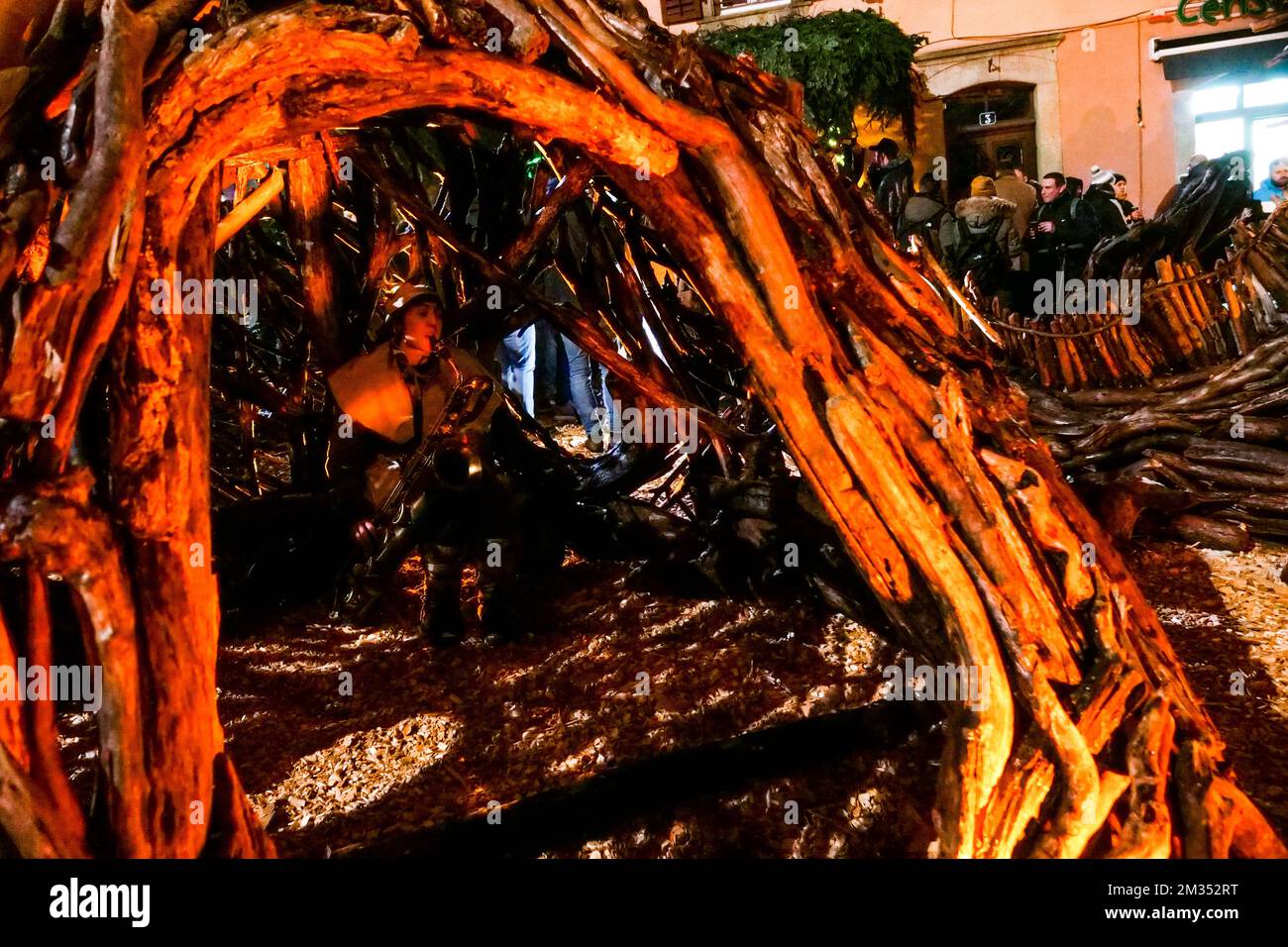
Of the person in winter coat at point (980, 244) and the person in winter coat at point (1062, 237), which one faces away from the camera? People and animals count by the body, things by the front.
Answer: the person in winter coat at point (980, 244)

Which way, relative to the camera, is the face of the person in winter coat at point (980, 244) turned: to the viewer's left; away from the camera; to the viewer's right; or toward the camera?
away from the camera

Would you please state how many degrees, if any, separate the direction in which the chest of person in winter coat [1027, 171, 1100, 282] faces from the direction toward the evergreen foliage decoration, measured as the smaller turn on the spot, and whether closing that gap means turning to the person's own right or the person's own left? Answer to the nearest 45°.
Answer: approximately 90° to the person's own right

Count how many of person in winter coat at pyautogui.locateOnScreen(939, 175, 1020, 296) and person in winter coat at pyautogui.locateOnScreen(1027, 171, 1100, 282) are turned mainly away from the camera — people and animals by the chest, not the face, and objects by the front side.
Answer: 1

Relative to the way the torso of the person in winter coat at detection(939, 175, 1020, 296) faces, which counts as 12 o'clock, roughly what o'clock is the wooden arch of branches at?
The wooden arch of branches is roughly at 6 o'clock from the person in winter coat.

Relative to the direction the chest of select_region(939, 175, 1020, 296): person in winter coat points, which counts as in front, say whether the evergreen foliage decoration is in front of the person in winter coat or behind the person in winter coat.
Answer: in front

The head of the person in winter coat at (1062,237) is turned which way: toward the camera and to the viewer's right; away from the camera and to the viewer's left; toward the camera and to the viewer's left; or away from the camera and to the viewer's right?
toward the camera and to the viewer's left

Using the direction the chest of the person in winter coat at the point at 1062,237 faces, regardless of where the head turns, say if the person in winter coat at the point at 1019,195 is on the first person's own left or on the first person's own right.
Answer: on the first person's own right

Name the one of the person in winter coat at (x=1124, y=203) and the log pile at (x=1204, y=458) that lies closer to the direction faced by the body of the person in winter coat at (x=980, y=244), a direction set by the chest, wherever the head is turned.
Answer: the person in winter coat

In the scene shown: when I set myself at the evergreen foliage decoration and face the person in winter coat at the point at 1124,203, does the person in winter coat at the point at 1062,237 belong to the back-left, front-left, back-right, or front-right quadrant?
front-right

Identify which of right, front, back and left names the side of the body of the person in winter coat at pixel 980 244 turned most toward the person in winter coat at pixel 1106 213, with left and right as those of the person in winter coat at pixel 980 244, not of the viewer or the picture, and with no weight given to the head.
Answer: right

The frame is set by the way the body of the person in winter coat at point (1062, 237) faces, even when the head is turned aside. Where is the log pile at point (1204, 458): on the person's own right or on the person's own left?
on the person's own left

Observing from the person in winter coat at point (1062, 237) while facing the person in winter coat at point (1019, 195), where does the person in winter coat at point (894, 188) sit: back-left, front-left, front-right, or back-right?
front-left

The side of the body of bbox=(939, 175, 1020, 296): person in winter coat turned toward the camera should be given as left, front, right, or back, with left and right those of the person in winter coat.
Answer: back
